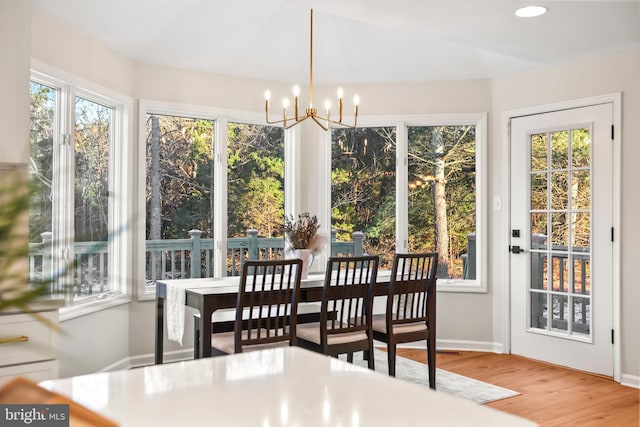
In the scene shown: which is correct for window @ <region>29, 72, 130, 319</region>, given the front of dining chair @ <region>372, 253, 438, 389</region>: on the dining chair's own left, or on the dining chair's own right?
on the dining chair's own left

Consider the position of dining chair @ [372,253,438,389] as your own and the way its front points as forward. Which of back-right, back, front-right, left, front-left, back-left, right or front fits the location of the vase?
front-left

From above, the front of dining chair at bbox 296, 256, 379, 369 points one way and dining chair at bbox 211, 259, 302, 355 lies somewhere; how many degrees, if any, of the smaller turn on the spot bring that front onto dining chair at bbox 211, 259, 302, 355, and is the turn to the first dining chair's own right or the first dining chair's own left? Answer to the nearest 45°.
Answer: approximately 90° to the first dining chair's own left

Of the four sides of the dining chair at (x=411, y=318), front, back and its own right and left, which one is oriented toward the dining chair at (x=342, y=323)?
left

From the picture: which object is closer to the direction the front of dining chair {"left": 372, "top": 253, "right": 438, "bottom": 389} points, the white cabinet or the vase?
the vase

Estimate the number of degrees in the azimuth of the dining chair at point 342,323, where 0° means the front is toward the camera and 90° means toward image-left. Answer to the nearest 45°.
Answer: approximately 135°

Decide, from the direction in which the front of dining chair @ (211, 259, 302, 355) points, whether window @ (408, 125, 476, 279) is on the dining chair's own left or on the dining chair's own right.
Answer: on the dining chair's own right

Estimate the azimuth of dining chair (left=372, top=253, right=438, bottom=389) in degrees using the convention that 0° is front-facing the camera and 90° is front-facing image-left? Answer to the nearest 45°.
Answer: approximately 135°

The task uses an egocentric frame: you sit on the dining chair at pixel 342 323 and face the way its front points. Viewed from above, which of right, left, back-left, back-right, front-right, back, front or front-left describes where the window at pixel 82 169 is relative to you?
front-left

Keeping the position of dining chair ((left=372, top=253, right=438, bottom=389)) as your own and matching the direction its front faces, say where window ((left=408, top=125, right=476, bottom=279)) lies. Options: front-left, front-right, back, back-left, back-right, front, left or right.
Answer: front-right

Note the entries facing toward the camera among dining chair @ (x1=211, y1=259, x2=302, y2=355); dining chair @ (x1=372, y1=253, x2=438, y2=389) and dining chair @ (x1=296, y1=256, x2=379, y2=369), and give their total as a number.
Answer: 0

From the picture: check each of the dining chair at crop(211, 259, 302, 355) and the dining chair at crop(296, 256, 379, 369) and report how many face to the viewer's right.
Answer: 0

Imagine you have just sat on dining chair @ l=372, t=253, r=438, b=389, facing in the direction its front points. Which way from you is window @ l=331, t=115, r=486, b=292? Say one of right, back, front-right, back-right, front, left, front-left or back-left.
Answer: front-right
